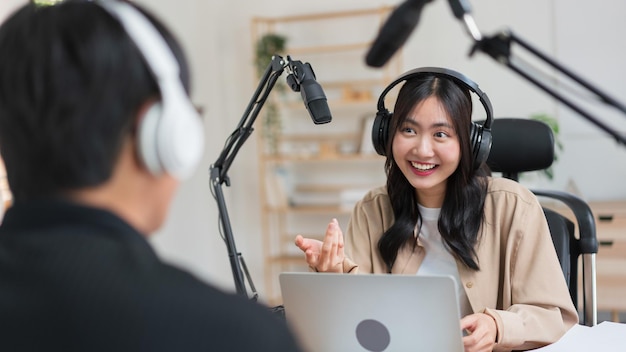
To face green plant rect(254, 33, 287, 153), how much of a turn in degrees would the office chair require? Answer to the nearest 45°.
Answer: approximately 90° to its right

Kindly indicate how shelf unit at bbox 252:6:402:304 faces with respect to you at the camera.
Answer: facing the viewer

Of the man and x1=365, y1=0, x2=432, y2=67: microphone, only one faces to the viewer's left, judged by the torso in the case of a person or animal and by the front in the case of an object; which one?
the microphone

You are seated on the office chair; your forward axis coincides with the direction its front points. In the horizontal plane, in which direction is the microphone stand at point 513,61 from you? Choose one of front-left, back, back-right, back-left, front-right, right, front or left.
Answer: front-left

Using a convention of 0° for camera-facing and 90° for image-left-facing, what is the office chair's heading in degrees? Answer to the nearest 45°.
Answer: approximately 45°

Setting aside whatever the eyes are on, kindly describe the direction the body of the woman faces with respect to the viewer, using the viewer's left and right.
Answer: facing the viewer and to the left of the viewer

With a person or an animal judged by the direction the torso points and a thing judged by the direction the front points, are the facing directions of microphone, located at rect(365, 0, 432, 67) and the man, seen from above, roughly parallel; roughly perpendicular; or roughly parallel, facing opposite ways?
roughly perpendicular

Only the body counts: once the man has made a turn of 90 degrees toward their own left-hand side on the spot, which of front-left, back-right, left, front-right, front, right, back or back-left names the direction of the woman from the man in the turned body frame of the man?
right

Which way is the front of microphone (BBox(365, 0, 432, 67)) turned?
to the viewer's left

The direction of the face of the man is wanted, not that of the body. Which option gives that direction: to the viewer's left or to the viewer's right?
to the viewer's right

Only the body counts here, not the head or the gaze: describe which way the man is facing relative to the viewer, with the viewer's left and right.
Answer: facing away from the viewer and to the right of the viewer

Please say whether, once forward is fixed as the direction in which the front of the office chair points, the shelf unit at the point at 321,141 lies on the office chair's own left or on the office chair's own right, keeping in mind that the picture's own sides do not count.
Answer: on the office chair's own right

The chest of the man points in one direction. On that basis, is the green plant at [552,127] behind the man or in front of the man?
in front

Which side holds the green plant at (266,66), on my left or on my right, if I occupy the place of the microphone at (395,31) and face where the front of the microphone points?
on my right
